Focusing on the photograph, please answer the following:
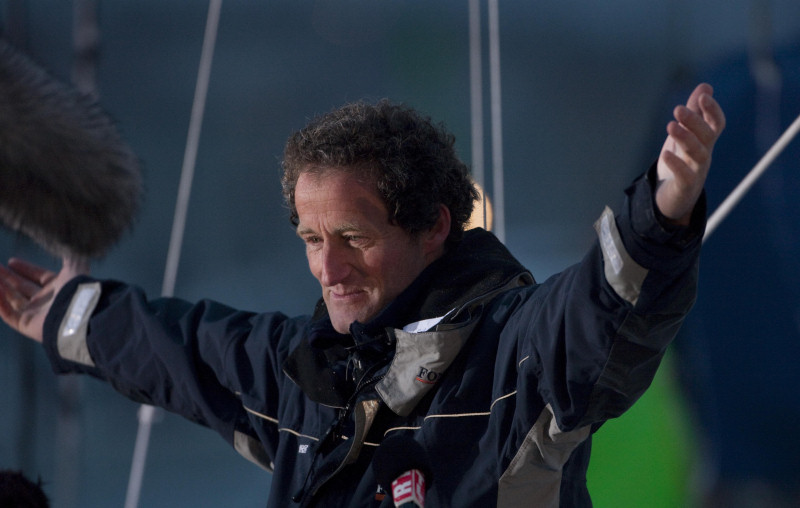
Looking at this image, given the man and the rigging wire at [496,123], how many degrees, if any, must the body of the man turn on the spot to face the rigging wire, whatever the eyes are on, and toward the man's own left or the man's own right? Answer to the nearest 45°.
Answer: approximately 135° to the man's own right

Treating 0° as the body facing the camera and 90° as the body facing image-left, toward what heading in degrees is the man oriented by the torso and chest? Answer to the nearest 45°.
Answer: approximately 45°

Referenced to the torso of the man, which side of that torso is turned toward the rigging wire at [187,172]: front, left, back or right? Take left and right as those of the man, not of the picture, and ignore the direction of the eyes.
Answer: right

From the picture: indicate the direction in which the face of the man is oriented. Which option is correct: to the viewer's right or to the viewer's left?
to the viewer's left

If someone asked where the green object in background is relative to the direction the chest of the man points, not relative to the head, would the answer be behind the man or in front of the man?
behind

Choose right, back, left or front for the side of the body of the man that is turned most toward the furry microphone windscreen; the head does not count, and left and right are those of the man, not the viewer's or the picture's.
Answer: right
